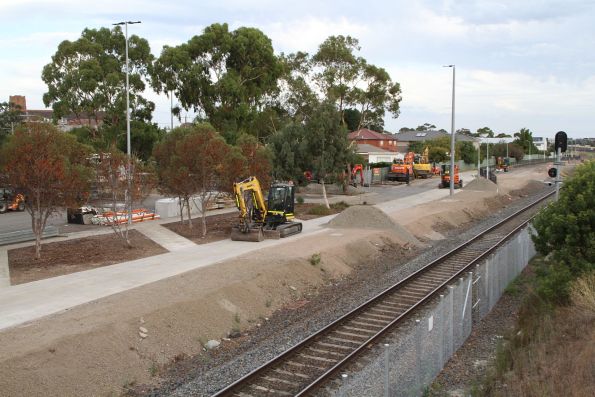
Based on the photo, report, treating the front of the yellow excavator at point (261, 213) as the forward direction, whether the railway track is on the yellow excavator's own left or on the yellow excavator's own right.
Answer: on the yellow excavator's own left

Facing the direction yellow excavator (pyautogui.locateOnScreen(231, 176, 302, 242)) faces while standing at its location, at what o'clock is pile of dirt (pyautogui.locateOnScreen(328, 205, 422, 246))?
The pile of dirt is roughly at 7 o'clock from the yellow excavator.

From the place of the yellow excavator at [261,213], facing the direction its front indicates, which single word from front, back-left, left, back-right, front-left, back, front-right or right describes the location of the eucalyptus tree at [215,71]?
back-right

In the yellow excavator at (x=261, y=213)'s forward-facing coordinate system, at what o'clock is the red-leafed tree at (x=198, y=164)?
The red-leafed tree is roughly at 1 o'clock from the yellow excavator.

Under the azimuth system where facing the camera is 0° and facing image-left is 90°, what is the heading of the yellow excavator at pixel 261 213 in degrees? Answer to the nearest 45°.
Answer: approximately 45°

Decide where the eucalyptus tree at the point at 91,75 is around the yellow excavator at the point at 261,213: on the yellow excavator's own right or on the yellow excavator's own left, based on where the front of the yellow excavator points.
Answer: on the yellow excavator's own right

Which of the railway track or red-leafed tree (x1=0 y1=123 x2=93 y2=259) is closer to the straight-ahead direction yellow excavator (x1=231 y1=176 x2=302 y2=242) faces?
the red-leafed tree
